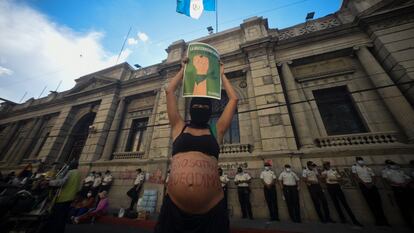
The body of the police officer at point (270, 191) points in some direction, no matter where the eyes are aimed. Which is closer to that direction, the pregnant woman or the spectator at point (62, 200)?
the pregnant woman

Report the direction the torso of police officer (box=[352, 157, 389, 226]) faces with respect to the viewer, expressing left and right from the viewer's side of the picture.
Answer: facing the viewer

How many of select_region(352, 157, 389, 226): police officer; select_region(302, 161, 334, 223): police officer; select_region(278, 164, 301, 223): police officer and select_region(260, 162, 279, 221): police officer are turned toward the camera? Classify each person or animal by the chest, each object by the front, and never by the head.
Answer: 4

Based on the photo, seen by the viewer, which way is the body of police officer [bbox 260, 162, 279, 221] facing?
toward the camera

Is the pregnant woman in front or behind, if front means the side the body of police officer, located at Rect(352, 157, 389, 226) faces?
in front

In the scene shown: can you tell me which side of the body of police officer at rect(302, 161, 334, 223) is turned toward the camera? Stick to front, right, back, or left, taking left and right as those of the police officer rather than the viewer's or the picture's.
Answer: front

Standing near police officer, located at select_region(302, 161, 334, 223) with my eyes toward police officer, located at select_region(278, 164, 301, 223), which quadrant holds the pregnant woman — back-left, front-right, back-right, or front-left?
front-left

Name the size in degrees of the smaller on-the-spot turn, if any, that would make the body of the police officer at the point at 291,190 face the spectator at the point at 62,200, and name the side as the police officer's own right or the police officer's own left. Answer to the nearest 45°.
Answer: approximately 45° to the police officer's own right

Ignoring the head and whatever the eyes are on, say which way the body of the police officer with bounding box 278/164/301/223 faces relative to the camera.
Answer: toward the camera

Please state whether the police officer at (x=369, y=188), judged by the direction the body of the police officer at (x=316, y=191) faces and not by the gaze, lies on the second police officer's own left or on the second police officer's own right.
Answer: on the second police officer's own left
